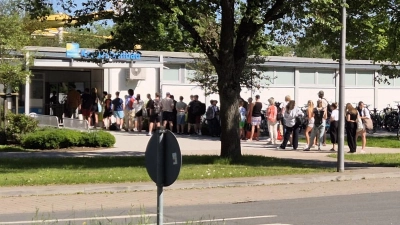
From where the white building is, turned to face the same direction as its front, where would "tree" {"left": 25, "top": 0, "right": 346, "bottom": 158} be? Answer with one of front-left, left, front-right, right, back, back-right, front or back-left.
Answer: front

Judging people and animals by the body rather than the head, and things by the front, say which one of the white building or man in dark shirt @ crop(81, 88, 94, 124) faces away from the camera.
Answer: the man in dark shirt

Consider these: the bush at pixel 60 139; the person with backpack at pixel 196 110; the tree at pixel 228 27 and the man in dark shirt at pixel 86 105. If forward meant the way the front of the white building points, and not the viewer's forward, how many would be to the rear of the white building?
0

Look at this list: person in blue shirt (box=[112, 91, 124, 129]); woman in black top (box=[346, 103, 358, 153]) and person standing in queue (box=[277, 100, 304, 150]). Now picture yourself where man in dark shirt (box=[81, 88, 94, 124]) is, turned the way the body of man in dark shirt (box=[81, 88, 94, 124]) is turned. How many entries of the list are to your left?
0

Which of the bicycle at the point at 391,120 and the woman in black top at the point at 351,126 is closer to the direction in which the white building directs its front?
the woman in black top

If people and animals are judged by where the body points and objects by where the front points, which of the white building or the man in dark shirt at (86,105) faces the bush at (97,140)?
the white building

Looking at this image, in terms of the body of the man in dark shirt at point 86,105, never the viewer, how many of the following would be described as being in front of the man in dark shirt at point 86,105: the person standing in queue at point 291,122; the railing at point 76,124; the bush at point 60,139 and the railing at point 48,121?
0

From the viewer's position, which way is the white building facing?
facing the viewer

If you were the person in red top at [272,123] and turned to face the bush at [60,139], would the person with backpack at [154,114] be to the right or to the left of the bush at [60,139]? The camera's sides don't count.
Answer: right

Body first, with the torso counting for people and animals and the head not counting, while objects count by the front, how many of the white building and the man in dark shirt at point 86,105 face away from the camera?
1

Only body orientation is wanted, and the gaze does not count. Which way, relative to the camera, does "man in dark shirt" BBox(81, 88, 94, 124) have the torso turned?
away from the camera

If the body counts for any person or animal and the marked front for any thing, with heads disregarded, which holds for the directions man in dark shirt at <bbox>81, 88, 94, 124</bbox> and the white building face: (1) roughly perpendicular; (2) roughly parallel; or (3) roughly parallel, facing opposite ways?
roughly parallel, facing opposite ways

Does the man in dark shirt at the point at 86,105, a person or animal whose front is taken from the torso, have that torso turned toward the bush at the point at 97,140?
no

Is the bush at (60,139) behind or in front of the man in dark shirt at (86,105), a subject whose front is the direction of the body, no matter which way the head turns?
behind

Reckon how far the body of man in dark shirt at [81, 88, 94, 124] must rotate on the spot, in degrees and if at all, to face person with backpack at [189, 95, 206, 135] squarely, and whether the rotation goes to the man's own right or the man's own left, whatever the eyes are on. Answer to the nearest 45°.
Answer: approximately 135° to the man's own right

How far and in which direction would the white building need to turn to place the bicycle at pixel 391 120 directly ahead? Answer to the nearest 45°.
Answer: approximately 90° to its left

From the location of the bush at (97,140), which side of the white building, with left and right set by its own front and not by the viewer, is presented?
front
